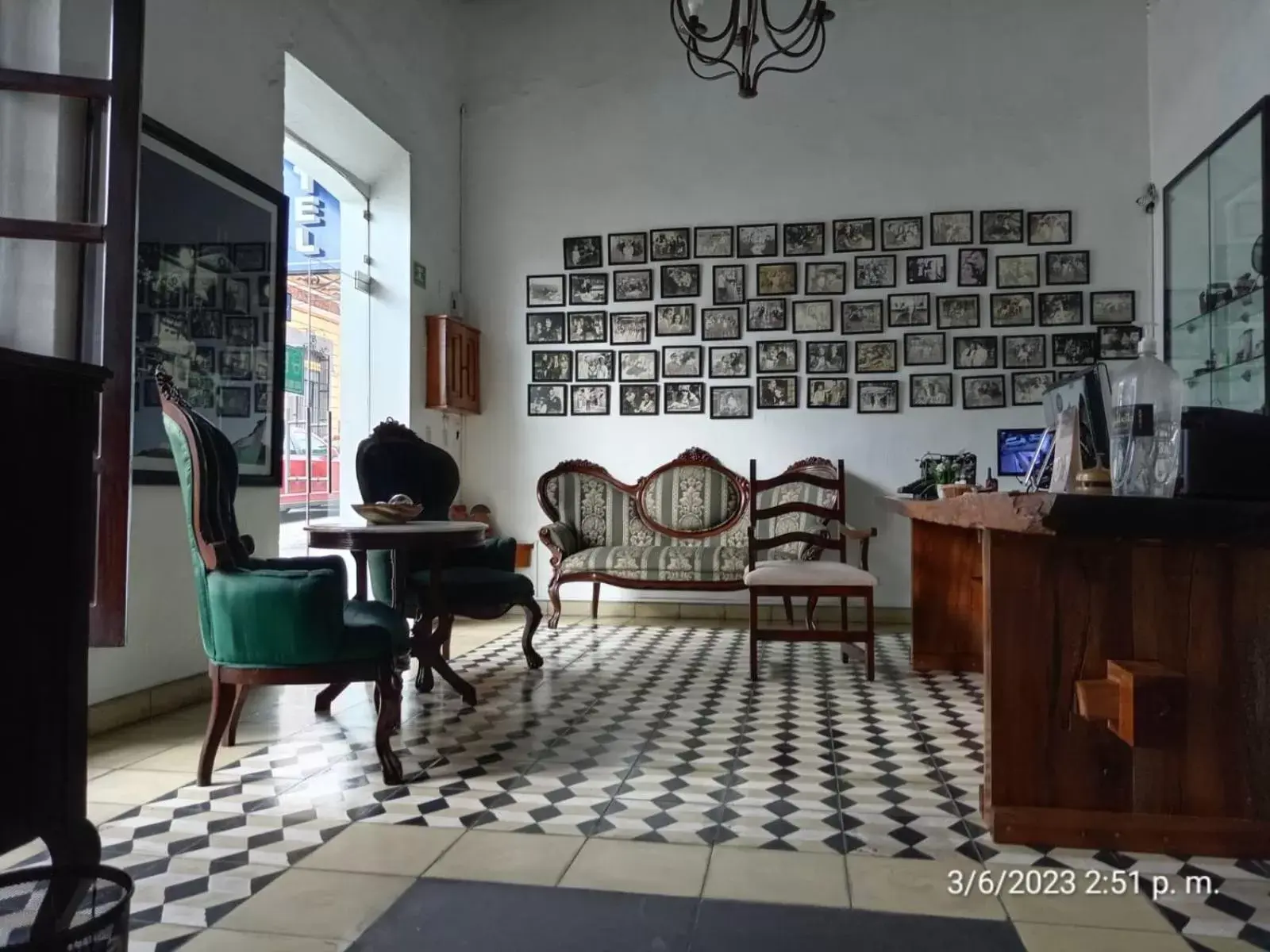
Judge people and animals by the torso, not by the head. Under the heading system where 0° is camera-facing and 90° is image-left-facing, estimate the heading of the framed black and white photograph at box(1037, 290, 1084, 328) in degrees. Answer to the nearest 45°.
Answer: approximately 0°

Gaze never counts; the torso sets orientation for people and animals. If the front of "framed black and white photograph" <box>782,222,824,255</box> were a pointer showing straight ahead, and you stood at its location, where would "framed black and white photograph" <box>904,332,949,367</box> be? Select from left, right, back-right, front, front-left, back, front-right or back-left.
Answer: left

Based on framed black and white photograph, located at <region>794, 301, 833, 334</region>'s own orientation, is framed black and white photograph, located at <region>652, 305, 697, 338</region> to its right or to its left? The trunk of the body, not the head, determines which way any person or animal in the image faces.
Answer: on its right

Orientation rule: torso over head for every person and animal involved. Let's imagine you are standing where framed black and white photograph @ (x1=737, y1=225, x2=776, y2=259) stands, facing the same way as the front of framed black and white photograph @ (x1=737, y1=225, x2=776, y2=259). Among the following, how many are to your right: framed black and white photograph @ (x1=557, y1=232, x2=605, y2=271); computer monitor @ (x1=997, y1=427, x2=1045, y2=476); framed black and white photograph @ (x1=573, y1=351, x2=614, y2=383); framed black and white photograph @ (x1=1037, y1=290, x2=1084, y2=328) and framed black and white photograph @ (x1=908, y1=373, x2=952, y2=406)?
2

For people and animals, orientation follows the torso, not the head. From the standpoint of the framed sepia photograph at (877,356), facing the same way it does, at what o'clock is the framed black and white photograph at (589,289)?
the framed black and white photograph at (589,289) is roughly at 3 o'clock from the framed sepia photograph at (877,356).

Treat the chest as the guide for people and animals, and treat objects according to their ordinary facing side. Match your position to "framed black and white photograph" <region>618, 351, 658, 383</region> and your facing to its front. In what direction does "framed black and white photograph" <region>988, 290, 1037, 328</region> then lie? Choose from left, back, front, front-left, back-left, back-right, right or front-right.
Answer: left

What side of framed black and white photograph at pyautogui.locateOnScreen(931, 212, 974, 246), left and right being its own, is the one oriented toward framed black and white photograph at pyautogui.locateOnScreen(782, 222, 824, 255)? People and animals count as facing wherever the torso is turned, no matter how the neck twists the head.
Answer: right

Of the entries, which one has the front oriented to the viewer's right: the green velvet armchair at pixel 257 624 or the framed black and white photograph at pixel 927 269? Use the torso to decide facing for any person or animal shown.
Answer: the green velvet armchair
